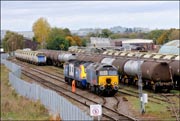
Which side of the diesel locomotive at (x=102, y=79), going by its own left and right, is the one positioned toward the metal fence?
right
